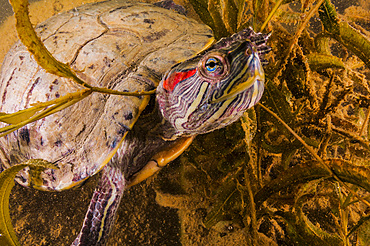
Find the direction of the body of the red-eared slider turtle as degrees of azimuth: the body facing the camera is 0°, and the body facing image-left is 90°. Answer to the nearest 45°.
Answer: approximately 315°
